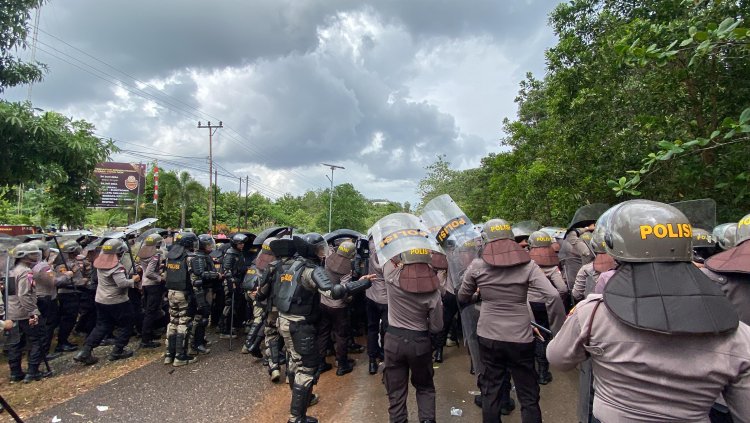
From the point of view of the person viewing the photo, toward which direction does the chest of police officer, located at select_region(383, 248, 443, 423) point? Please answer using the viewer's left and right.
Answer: facing away from the viewer

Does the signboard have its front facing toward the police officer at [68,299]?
yes

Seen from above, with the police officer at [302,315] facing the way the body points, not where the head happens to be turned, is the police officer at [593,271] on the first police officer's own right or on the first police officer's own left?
on the first police officer's own right

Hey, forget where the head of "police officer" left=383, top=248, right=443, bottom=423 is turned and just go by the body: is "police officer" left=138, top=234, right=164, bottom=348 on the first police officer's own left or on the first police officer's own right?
on the first police officer's own left

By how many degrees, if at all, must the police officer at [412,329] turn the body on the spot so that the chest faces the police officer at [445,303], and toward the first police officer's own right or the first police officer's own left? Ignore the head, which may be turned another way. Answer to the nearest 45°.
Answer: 0° — they already face them

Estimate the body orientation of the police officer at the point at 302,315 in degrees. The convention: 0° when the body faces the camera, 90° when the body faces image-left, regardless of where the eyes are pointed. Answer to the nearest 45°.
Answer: approximately 225°

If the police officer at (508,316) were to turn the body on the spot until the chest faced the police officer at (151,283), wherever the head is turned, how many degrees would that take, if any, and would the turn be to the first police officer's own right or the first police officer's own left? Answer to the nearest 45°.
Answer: approximately 90° to the first police officer's own left

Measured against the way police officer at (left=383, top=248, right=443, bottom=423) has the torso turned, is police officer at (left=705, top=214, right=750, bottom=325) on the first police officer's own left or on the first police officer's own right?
on the first police officer's own right

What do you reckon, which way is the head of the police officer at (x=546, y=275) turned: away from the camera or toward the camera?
away from the camera

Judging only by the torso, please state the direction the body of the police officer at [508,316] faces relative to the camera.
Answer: away from the camera

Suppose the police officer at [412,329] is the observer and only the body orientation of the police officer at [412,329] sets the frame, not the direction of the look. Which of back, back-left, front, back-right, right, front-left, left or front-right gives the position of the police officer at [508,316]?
right
